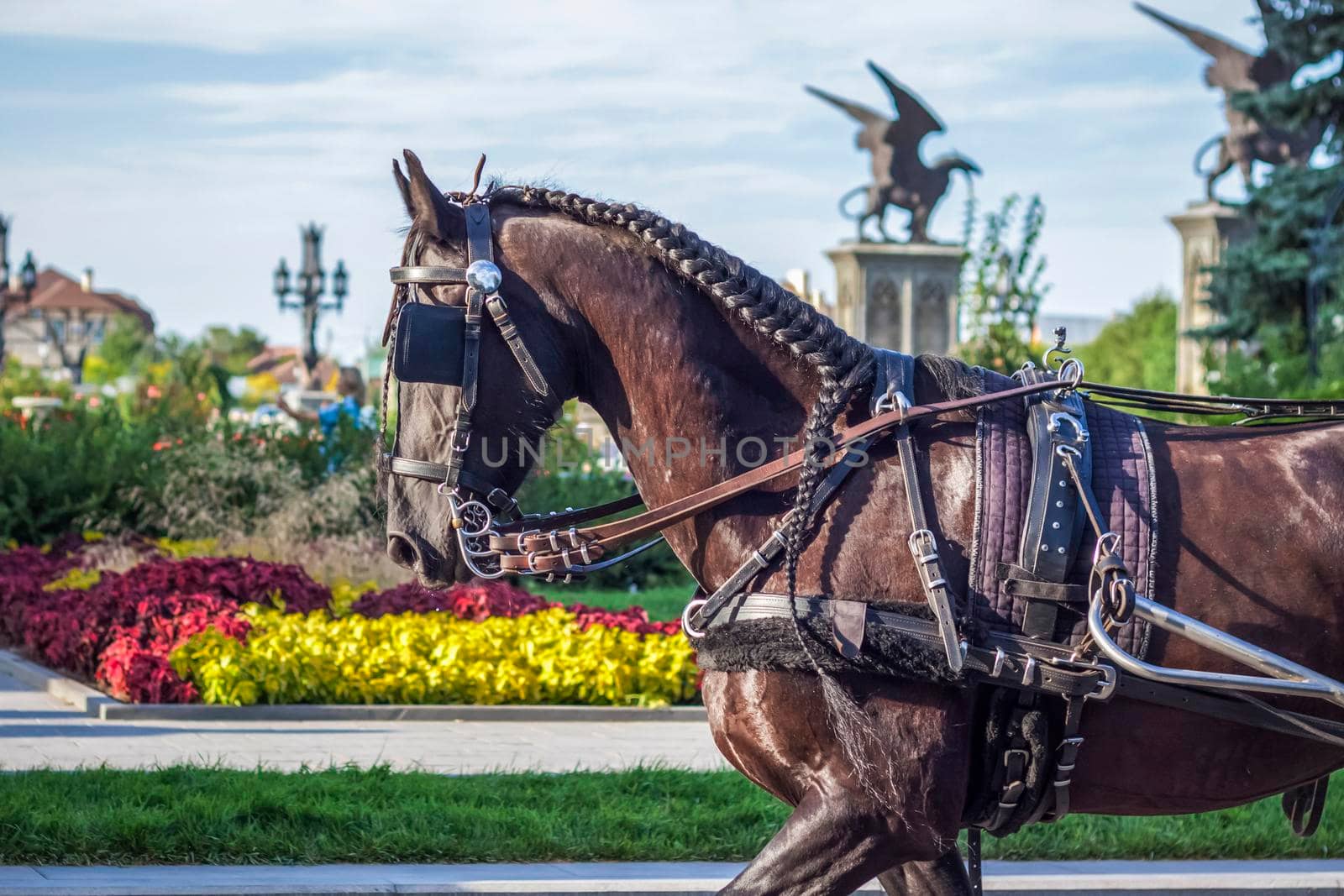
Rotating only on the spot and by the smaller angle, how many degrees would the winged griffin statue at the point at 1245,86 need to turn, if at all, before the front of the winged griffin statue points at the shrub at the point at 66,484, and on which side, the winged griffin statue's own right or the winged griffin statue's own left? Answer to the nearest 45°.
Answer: approximately 135° to the winged griffin statue's own right

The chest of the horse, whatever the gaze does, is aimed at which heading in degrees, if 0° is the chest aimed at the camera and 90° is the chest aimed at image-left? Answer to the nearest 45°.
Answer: approximately 90°

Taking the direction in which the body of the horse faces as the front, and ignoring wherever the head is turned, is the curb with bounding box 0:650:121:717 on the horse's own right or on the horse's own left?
on the horse's own right

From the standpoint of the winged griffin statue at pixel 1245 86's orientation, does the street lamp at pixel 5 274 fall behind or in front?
behind

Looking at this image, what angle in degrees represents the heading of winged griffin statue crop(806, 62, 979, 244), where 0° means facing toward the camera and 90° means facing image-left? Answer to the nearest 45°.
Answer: approximately 270°

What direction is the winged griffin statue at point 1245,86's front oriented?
to the viewer's right

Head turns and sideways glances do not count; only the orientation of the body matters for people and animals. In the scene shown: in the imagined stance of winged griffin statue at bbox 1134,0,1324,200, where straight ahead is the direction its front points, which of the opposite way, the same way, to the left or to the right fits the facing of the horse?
the opposite way

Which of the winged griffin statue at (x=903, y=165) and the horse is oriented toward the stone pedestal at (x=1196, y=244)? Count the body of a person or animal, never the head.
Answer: the winged griffin statue

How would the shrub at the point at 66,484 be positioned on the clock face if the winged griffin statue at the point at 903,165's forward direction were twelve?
The shrub is roughly at 4 o'clock from the winged griffin statue.

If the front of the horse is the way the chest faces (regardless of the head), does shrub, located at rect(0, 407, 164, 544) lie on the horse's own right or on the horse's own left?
on the horse's own right
